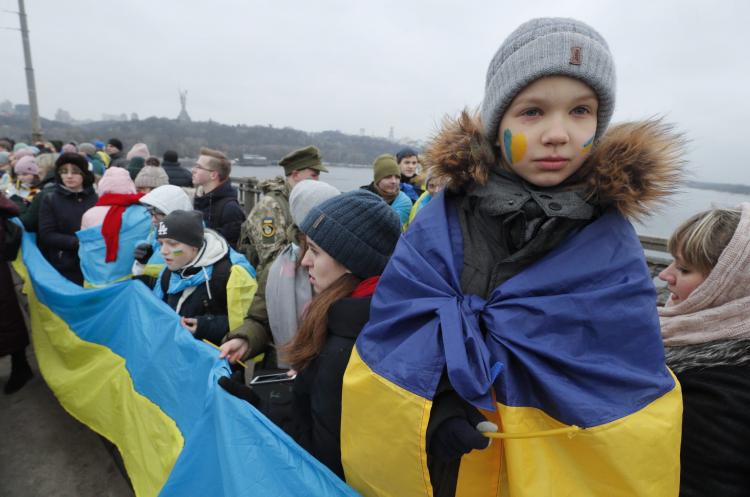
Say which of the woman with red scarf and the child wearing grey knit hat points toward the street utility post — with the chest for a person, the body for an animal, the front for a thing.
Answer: the woman with red scarf

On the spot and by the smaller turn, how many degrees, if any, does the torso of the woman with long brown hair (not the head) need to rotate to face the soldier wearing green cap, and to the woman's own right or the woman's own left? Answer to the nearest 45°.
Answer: approximately 90° to the woman's own right

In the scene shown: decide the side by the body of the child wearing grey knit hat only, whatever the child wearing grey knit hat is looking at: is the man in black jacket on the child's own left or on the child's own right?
on the child's own right

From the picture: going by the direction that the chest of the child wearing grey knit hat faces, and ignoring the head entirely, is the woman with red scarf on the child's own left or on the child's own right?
on the child's own right

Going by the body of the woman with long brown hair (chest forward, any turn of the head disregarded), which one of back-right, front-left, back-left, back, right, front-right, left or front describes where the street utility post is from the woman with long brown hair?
front-right

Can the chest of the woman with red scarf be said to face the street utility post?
yes

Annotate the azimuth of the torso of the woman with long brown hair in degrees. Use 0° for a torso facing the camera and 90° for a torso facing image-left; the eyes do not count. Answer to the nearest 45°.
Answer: approximately 90°

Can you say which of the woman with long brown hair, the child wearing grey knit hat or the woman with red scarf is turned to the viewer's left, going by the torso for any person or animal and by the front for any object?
the woman with long brown hair

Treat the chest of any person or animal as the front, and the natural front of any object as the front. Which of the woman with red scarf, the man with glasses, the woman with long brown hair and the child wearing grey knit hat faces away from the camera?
the woman with red scarf

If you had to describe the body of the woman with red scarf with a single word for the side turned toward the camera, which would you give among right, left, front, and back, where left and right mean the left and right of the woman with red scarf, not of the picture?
back
